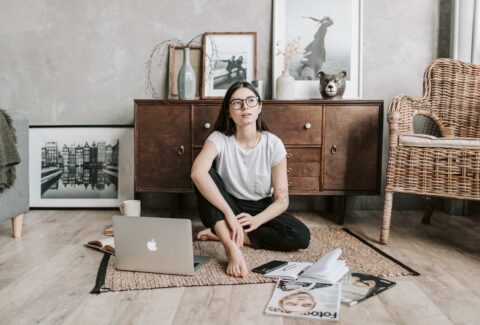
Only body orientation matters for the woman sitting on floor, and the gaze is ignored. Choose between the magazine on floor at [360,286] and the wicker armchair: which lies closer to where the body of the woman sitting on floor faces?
the magazine on floor

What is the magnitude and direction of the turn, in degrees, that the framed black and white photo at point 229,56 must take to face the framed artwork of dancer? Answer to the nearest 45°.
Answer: approximately 90° to its left

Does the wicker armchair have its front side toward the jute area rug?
yes

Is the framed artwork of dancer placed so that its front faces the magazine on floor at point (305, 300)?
yes

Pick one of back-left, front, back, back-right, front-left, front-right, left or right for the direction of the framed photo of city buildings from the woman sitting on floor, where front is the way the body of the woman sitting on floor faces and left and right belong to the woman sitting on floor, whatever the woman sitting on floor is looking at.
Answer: back-right

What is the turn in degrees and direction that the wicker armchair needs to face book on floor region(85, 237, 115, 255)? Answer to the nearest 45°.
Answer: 0° — it already faces it

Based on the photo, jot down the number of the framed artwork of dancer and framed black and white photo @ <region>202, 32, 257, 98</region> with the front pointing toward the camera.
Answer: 2

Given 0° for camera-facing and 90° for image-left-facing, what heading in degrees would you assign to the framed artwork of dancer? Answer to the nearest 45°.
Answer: approximately 0°

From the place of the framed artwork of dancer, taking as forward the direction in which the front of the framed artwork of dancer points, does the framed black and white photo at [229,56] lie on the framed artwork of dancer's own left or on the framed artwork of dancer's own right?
on the framed artwork of dancer's own right

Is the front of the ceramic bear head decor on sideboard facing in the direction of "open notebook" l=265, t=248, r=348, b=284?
yes
